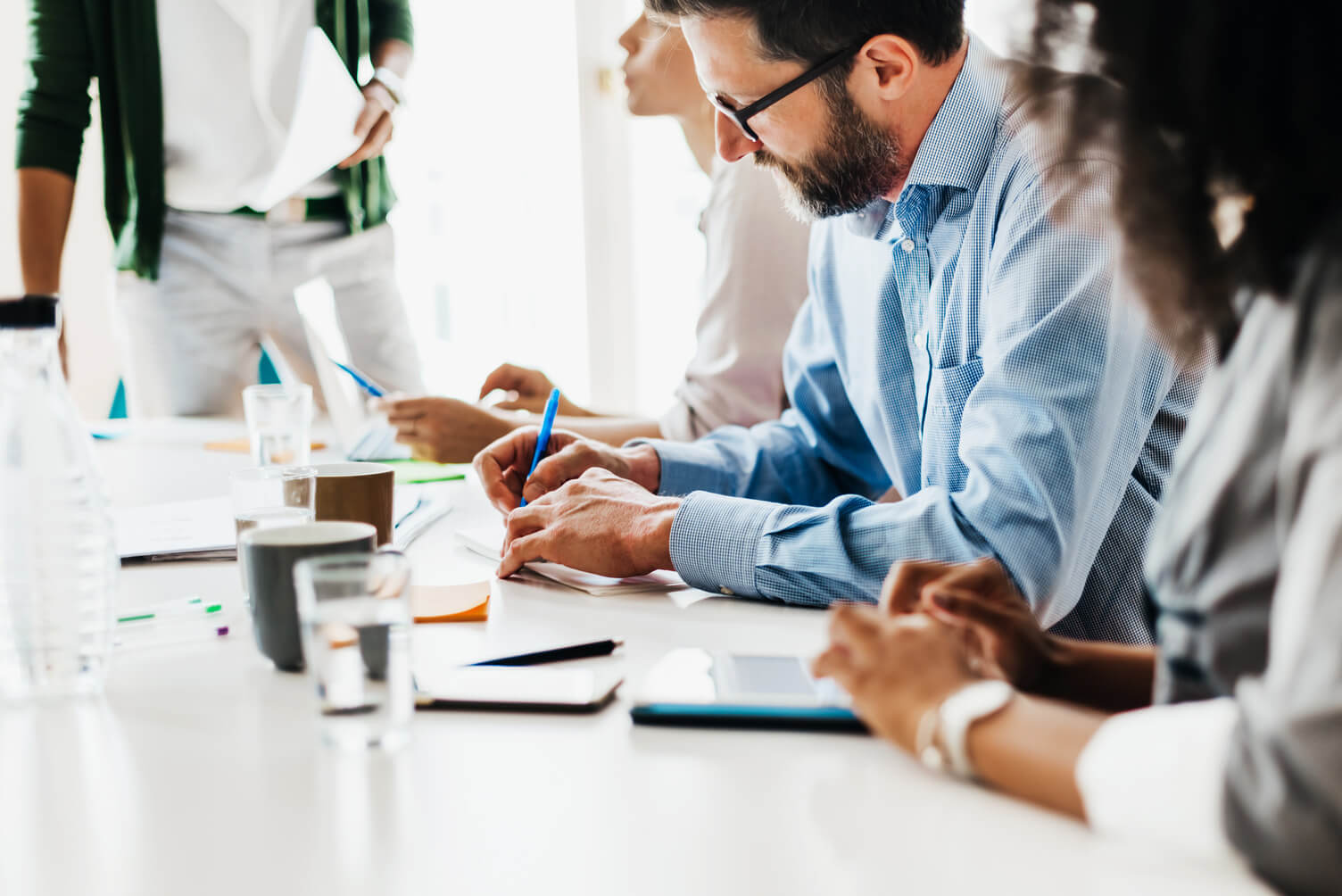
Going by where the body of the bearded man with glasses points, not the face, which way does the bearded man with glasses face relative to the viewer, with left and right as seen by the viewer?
facing the viewer and to the left of the viewer

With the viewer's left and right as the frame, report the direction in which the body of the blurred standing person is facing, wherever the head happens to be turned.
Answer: facing the viewer

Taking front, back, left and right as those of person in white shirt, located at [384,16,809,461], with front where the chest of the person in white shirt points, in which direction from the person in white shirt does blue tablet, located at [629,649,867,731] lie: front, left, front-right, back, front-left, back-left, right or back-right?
left

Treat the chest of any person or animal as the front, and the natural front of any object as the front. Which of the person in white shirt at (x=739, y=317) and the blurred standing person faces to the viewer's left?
the person in white shirt

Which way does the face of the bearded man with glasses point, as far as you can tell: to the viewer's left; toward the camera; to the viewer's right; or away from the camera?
to the viewer's left

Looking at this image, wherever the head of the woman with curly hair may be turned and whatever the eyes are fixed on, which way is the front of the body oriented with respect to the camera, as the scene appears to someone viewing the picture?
to the viewer's left

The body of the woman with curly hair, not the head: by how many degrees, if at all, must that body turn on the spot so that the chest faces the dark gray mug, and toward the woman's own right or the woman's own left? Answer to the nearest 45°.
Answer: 0° — they already face it

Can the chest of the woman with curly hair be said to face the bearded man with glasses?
no

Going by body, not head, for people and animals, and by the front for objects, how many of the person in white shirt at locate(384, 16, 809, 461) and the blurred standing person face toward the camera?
1

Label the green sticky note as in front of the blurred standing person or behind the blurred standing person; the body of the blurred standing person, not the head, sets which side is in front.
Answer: in front

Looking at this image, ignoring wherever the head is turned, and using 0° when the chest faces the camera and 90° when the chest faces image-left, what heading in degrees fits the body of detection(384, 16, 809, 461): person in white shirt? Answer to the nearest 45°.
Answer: approximately 90°

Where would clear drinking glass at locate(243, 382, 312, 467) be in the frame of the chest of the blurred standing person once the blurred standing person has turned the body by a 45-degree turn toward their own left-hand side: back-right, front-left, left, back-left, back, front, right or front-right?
front-right

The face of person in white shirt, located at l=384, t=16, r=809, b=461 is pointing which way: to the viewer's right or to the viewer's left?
to the viewer's left
